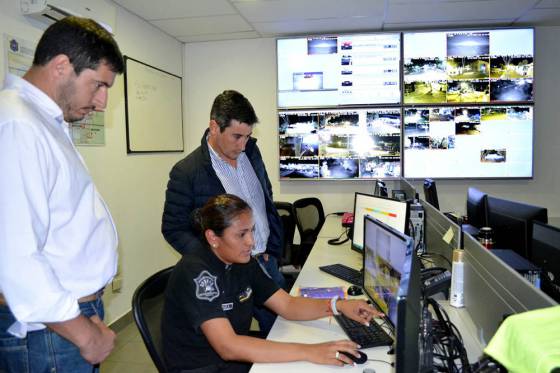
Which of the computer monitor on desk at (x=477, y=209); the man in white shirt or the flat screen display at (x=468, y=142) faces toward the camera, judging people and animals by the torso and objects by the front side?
the flat screen display

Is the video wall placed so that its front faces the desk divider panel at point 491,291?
yes

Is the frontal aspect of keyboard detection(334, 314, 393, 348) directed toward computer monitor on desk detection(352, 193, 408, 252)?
no

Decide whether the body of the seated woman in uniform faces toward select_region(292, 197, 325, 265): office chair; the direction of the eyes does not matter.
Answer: no

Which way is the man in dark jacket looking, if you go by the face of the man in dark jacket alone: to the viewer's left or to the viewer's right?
to the viewer's right

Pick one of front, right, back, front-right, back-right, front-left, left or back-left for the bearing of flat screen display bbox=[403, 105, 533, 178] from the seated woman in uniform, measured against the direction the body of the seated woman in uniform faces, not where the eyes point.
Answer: left

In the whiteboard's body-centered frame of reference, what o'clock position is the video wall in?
The video wall is roughly at 11 o'clock from the whiteboard.

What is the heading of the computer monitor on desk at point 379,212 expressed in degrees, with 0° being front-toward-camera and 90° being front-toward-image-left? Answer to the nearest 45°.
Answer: approximately 45°

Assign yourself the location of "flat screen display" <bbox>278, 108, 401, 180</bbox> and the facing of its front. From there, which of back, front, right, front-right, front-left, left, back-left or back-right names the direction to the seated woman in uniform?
front

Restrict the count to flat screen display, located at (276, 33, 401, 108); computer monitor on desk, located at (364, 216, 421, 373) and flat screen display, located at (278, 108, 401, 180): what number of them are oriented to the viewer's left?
1

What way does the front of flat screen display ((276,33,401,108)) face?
toward the camera

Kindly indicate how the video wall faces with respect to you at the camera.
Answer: facing the viewer

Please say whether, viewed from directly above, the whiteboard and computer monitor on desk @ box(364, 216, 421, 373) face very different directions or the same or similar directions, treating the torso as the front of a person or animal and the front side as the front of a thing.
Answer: very different directions

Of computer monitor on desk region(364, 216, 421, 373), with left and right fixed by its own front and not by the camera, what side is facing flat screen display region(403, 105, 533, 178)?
right

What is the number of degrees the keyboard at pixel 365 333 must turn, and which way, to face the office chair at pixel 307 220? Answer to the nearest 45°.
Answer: approximately 135° to its right

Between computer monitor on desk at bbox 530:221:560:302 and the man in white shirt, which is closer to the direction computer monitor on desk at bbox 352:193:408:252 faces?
the man in white shirt

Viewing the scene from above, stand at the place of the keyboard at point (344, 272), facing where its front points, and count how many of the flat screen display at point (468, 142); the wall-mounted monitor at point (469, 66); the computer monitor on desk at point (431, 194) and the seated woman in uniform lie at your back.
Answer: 3

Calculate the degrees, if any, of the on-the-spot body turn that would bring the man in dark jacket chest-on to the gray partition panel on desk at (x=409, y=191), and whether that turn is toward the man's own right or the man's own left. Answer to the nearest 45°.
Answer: approximately 90° to the man's own left

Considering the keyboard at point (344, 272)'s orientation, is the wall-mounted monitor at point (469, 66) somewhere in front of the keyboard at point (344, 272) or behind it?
behind

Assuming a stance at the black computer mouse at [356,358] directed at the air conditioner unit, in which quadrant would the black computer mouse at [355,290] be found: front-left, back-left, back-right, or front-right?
front-right

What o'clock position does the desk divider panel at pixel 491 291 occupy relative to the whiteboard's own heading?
The desk divider panel is roughly at 1 o'clock from the whiteboard.
